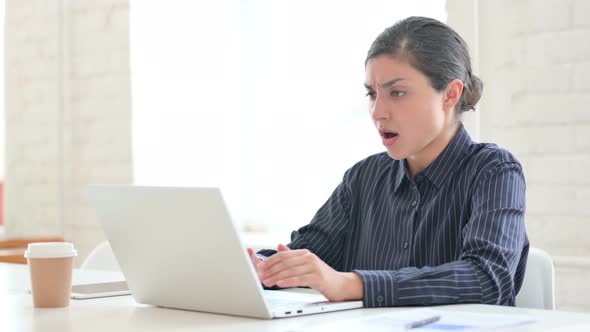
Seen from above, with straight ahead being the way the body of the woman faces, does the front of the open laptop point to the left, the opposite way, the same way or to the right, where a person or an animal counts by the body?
the opposite way

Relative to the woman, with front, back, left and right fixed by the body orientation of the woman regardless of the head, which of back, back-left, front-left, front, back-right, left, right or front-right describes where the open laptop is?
front

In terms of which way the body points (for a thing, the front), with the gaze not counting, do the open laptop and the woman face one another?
yes

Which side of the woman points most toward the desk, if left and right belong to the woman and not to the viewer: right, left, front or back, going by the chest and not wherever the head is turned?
front

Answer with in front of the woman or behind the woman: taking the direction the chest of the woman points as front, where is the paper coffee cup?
in front

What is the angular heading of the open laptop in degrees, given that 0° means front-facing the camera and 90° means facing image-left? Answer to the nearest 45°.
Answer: approximately 225°

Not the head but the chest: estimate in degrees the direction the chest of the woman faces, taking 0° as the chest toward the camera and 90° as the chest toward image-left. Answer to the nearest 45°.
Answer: approximately 45°

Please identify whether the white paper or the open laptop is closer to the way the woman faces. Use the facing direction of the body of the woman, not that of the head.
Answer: the open laptop
